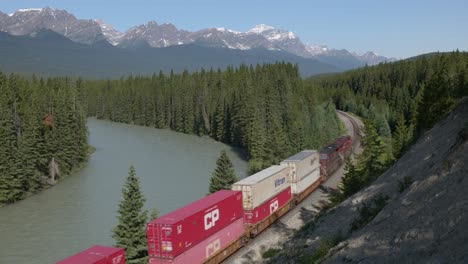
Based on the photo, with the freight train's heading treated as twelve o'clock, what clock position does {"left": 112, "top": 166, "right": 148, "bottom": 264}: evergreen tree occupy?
The evergreen tree is roughly at 7 o'clock from the freight train.

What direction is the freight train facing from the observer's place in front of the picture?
facing away from the viewer and to the right of the viewer

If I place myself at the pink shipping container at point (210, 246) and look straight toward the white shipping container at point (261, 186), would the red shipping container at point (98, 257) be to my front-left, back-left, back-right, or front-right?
back-left
